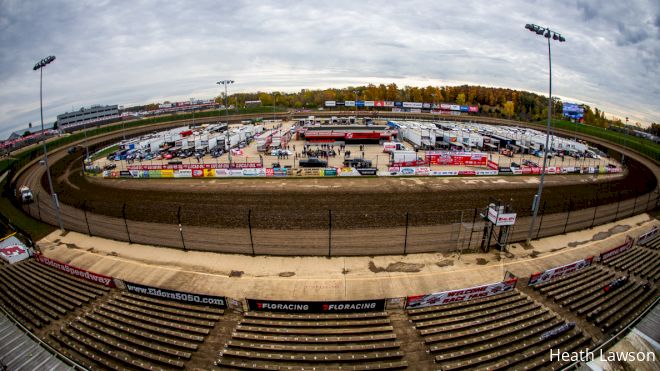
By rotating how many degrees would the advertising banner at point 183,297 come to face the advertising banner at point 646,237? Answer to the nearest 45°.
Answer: approximately 135° to its left

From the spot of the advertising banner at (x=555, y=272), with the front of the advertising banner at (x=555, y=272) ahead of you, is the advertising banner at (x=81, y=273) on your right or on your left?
on your right

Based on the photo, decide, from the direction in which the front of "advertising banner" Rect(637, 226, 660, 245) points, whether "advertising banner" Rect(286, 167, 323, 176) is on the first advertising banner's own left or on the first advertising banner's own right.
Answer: on the first advertising banner's own right

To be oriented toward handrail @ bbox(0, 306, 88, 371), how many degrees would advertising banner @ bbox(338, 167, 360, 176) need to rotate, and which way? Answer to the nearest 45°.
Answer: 0° — it already faces it

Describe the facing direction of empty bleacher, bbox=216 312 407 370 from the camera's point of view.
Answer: facing away from the viewer

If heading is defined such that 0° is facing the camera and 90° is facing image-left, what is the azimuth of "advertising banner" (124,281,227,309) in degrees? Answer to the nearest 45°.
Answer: approximately 45°

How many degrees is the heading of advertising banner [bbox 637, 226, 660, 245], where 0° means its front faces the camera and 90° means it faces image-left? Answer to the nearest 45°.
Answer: approximately 315°

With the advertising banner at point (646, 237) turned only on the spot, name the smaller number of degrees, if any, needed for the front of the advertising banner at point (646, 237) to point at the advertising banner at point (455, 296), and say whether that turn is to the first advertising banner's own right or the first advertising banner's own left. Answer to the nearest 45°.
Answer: approximately 45° to the first advertising banner's own right

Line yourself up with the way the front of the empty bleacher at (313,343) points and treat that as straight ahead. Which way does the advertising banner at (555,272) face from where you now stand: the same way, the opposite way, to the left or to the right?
the opposite way

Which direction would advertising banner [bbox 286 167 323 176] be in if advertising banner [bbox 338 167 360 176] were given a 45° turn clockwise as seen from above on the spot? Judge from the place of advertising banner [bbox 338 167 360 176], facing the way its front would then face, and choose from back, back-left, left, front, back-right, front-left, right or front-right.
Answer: front-right

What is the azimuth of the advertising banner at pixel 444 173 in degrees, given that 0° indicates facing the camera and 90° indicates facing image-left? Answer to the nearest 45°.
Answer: approximately 0°

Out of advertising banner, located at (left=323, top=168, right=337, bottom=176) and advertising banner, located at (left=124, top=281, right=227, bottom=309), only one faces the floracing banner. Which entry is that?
advertising banner, located at (left=323, top=168, right=337, bottom=176)
